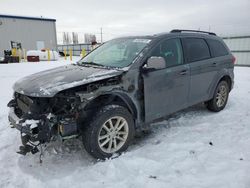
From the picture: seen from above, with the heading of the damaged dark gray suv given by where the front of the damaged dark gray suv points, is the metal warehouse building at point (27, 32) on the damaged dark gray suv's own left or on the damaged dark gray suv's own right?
on the damaged dark gray suv's own right

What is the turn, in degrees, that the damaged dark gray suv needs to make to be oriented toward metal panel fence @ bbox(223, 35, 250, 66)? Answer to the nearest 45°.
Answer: approximately 180°

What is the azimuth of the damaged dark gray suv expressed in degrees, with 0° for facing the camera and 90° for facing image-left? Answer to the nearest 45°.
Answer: approximately 45°
